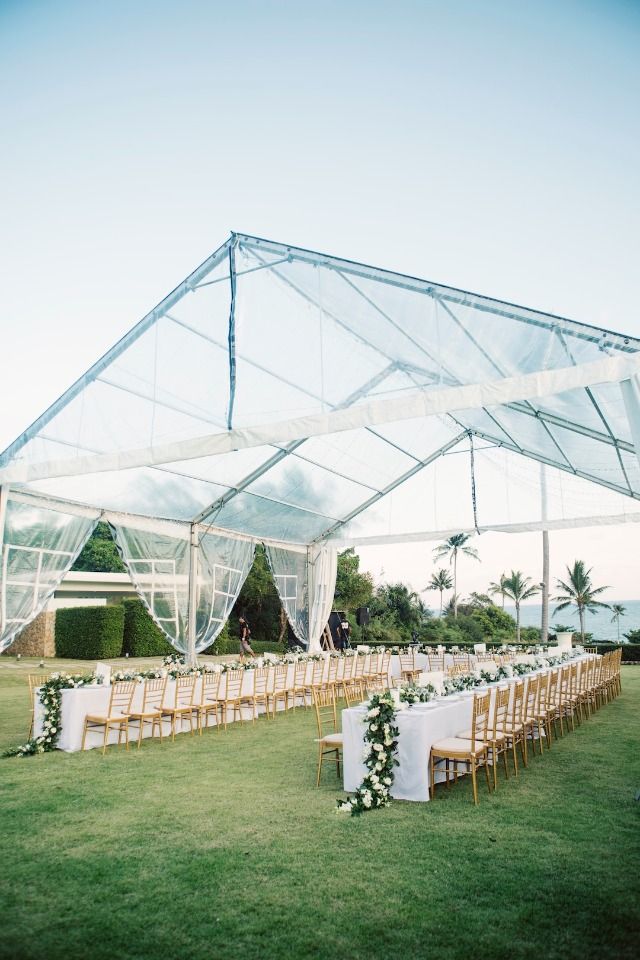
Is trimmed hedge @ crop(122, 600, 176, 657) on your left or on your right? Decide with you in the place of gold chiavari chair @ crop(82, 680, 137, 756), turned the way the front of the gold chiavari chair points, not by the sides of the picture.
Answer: on your right

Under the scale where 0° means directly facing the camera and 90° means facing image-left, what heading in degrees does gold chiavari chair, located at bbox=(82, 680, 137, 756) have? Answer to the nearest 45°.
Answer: approximately 135°

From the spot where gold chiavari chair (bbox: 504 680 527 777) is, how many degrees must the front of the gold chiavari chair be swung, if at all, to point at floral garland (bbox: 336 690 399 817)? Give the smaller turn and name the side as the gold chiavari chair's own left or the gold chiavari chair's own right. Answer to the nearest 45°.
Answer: approximately 90° to the gold chiavari chair's own left

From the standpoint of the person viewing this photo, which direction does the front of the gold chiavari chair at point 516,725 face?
facing away from the viewer and to the left of the viewer

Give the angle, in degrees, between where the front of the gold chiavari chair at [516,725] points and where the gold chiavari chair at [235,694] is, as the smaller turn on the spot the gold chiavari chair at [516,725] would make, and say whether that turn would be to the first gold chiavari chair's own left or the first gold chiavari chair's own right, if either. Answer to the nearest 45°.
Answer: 0° — it already faces it
